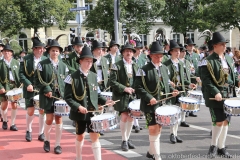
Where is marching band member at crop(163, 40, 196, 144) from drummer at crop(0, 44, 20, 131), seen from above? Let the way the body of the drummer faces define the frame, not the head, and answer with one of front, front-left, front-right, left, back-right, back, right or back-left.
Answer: front-left

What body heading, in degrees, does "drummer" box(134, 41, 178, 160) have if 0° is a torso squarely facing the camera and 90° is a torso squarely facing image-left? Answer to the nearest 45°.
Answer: approximately 315°

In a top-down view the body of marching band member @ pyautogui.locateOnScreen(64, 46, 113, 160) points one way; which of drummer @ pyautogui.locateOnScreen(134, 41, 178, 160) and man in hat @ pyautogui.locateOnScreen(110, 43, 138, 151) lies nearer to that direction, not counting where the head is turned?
the drummer

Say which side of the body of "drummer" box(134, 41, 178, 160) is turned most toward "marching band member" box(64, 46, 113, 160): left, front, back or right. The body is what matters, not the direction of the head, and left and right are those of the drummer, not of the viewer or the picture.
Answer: right

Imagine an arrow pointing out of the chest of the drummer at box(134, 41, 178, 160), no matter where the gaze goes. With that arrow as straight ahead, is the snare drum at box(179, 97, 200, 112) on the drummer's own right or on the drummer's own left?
on the drummer's own left

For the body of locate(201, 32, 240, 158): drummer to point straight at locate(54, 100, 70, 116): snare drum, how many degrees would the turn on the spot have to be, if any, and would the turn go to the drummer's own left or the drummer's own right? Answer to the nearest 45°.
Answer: approximately 135° to the drummer's own right

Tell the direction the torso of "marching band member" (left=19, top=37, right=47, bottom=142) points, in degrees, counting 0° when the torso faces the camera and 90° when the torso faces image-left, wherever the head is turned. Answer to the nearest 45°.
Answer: approximately 315°

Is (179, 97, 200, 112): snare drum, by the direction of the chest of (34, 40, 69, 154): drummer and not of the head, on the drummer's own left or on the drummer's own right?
on the drummer's own left

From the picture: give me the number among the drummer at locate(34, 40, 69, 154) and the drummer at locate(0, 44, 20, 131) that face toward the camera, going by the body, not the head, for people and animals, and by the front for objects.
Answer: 2
